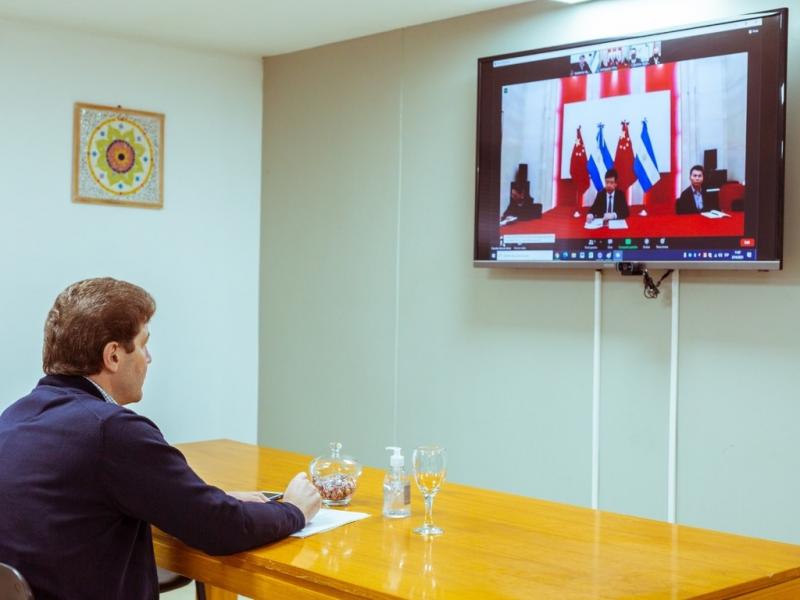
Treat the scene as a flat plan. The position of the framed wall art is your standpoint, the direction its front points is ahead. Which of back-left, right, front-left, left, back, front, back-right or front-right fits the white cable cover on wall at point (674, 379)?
front

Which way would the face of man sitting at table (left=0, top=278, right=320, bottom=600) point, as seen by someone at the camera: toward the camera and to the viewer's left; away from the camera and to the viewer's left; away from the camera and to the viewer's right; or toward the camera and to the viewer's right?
away from the camera and to the viewer's right

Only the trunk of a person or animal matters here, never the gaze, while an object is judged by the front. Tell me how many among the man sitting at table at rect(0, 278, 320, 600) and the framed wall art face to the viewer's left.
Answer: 0

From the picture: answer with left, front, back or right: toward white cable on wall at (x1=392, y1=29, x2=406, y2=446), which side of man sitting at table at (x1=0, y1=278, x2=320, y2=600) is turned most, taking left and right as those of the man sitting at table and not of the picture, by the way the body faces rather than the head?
front

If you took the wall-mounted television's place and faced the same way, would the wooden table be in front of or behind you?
in front

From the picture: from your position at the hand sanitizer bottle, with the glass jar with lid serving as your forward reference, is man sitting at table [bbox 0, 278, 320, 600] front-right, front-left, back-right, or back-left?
front-left

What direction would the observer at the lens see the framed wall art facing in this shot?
facing the viewer and to the right of the viewer

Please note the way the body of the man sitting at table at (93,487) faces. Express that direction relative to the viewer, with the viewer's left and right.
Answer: facing away from the viewer and to the right of the viewer

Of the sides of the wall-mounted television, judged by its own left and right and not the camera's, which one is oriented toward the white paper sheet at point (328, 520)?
front

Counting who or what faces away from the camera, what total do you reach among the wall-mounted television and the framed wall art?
0

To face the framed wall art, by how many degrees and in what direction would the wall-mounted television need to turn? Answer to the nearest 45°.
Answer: approximately 45° to its right
